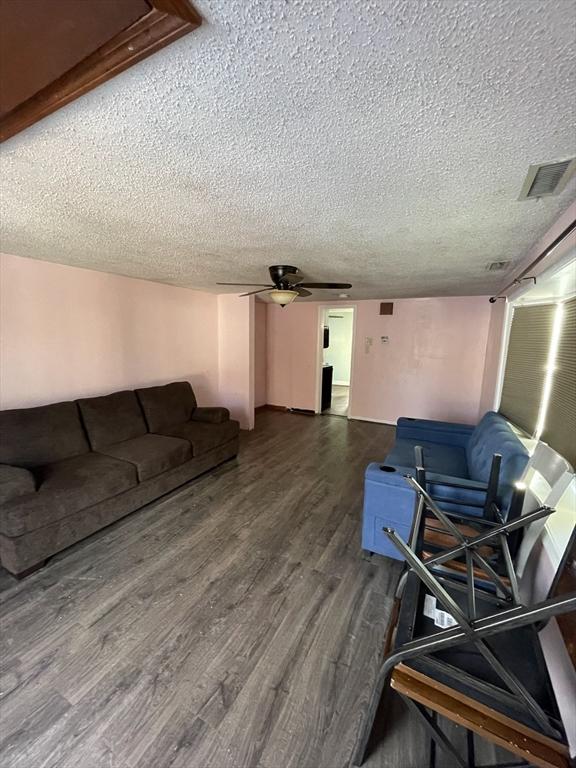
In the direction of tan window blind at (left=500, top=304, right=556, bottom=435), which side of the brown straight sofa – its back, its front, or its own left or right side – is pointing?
front

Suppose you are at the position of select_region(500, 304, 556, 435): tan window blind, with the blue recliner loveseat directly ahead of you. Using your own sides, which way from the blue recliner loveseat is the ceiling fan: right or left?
right

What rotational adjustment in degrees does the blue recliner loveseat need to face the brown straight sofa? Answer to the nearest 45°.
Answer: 0° — it already faces it

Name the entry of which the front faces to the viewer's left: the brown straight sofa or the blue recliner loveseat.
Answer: the blue recliner loveseat

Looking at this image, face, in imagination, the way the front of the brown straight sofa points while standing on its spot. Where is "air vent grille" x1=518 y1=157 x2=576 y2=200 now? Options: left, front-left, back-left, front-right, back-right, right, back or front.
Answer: front

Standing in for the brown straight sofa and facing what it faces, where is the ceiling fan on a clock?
The ceiling fan is roughly at 11 o'clock from the brown straight sofa.

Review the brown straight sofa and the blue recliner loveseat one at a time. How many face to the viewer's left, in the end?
1

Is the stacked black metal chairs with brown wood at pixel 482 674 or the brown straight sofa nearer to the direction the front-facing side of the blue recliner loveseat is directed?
the brown straight sofa

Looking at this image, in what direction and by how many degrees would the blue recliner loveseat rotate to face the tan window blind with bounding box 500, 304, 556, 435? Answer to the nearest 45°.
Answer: approximately 135° to its right

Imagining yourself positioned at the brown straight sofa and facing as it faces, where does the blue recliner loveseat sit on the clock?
The blue recliner loveseat is roughly at 12 o'clock from the brown straight sofa.

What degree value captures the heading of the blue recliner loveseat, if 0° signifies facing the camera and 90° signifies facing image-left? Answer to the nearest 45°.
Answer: approximately 90°

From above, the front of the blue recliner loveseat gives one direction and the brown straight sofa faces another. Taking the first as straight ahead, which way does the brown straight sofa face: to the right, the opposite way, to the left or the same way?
the opposite way
